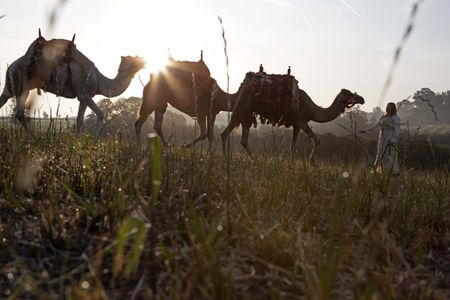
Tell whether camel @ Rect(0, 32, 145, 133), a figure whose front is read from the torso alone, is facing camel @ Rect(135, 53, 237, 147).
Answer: yes

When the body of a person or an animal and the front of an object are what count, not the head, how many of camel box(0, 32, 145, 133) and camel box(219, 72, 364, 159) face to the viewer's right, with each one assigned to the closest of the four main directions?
2

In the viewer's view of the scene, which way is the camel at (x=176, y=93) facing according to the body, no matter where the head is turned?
to the viewer's right

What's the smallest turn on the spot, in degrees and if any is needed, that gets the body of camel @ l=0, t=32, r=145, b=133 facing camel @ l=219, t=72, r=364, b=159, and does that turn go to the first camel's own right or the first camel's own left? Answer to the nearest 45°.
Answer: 0° — it already faces it

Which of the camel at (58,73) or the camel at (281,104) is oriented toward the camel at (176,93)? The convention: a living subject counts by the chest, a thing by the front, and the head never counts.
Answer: the camel at (58,73)

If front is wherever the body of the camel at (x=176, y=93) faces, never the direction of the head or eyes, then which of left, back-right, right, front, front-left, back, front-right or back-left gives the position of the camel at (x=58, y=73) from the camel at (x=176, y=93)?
back

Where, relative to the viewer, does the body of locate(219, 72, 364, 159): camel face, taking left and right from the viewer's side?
facing to the right of the viewer

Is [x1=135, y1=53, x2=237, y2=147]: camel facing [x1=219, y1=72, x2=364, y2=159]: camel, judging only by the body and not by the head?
yes

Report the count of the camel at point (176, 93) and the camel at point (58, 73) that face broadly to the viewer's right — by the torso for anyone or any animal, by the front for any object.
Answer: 2

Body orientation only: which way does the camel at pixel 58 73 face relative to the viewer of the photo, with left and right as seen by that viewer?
facing to the right of the viewer
